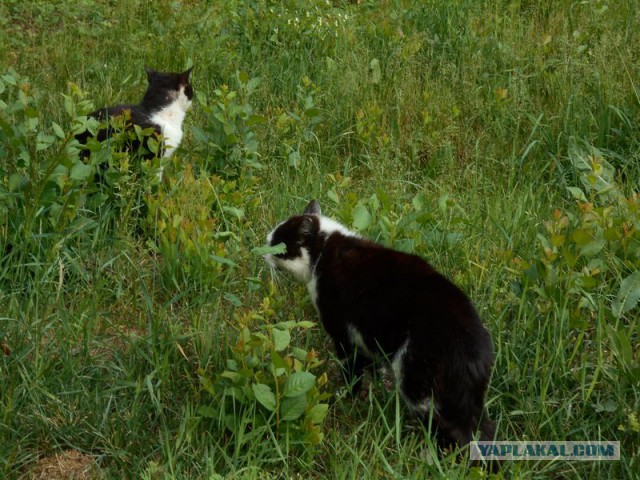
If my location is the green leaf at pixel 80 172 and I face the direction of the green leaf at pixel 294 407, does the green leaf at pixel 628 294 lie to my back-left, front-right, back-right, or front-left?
front-left

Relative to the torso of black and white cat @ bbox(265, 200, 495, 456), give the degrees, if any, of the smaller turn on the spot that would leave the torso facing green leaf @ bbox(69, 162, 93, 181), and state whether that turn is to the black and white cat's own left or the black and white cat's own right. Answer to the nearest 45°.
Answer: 0° — it already faces it

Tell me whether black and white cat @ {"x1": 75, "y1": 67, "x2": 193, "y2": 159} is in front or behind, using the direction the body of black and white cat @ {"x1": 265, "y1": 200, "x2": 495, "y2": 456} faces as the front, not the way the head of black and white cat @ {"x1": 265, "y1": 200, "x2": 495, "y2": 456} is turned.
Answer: in front

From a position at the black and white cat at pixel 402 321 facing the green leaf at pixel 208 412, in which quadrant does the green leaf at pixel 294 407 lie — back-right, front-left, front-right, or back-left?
front-left

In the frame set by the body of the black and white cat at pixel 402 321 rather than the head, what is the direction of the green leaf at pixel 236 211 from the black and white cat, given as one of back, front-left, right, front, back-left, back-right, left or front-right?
front

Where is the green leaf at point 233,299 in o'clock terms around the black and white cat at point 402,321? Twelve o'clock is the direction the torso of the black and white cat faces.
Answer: The green leaf is roughly at 11 o'clock from the black and white cat.

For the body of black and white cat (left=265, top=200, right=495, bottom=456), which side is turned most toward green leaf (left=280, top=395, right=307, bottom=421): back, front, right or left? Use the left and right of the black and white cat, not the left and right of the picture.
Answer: left

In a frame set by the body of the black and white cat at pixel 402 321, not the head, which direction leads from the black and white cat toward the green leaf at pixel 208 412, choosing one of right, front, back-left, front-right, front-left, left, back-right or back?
left

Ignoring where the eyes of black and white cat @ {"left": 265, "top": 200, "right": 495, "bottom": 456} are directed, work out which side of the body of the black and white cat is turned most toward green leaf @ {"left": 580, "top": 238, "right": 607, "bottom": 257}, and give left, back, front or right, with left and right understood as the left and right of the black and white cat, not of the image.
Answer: right

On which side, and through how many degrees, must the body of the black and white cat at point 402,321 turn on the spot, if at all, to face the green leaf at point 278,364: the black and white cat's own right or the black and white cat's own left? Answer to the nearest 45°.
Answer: approximately 90° to the black and white cat's own left

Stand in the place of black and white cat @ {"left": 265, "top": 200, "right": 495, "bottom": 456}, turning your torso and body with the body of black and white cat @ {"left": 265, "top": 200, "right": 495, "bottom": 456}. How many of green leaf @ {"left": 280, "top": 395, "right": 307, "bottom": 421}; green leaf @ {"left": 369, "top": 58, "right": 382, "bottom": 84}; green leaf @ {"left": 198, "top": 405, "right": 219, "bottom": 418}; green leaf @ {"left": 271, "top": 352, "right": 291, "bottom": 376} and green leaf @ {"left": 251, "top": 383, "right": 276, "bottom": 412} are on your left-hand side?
4

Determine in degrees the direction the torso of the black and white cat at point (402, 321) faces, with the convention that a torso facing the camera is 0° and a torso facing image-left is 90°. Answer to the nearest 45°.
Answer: approximately 135°

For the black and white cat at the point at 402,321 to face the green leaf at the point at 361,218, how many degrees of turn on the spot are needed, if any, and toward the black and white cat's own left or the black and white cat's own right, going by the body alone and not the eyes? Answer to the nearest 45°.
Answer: approximately 45° to the black and white cat's own right

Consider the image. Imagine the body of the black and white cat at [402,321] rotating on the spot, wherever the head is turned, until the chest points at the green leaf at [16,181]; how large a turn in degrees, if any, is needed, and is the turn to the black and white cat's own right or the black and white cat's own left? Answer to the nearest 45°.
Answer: approximately 45° to the black and white cat's own left

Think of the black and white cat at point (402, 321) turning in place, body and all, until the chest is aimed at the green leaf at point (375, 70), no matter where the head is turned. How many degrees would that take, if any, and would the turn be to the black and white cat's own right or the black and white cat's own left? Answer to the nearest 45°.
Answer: approximately 45° to the black and white cat's own right
